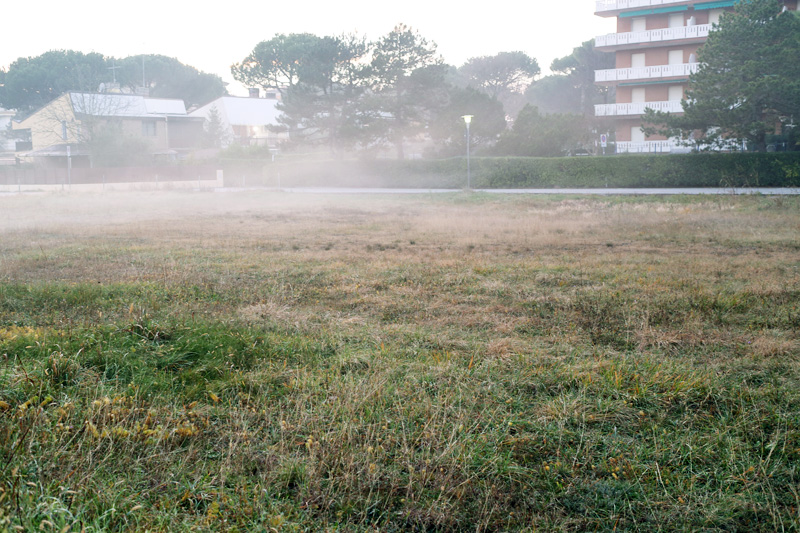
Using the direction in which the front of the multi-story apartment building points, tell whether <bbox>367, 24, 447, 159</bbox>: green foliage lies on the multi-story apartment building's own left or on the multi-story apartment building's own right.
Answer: on the multi-story apartment building's own right

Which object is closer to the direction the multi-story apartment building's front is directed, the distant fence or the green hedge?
the green hedge

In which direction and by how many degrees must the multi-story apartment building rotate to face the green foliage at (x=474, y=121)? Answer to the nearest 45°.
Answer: approximately 45° to its right

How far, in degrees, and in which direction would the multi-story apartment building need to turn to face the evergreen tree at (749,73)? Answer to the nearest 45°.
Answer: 0° — it already faces it

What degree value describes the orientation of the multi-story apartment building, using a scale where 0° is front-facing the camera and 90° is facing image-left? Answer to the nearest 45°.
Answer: approximately 0°

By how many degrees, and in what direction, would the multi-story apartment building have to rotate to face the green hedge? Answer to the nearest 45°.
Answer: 0° — it already faces it

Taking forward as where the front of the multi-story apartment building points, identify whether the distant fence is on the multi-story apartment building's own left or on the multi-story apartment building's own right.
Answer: on the multi-story apartment building's own right

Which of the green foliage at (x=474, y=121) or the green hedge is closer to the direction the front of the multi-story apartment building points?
the green hedge

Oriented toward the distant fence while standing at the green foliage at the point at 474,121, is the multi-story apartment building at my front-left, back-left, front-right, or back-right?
back-right

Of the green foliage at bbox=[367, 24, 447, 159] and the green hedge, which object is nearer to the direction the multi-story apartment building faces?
the green hedge
